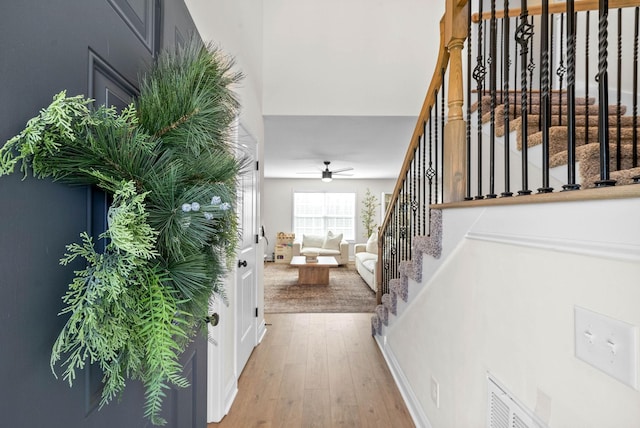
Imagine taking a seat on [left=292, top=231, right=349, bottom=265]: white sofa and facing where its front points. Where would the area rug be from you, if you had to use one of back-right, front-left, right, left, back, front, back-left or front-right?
front

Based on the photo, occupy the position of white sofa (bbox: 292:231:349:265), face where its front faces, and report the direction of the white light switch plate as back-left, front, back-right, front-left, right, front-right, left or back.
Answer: front

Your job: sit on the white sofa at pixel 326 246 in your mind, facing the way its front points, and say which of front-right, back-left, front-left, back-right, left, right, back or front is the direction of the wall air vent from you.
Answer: front

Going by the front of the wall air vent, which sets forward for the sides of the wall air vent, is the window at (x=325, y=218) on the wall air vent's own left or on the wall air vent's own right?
on the wall air vent's own right

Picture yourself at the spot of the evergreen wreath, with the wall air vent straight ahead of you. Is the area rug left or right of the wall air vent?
left

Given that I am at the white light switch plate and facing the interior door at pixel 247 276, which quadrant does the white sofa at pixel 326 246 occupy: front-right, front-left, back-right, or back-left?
front-right

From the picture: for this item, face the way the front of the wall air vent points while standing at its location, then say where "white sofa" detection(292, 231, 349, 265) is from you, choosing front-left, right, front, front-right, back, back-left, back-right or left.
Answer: right

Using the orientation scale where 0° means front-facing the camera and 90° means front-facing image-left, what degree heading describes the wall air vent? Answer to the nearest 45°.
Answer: approximately 45°

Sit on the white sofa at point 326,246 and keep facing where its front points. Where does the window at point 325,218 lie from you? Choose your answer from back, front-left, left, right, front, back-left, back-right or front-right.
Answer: back

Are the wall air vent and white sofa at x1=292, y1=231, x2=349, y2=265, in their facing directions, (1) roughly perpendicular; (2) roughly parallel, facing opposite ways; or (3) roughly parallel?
roughly perpendicular

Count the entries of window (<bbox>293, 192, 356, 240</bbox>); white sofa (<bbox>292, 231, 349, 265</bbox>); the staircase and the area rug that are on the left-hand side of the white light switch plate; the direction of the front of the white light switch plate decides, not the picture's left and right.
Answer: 0

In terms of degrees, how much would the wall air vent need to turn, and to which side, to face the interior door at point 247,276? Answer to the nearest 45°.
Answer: approximately 45° to its right

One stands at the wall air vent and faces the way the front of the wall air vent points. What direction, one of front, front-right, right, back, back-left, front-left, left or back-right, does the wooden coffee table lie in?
right

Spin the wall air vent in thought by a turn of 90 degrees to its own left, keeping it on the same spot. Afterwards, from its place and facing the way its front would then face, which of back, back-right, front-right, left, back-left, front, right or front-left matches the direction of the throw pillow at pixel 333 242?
back

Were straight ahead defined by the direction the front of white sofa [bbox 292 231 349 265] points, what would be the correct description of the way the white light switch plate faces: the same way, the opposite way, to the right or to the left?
to the right

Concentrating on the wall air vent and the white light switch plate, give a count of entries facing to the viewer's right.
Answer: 0

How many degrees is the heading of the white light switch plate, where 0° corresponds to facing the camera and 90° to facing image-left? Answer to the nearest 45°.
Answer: approximately 45°

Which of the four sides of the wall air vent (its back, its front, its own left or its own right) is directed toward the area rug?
right

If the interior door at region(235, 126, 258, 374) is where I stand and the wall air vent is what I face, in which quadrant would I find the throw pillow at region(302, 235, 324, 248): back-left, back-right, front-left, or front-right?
back-left

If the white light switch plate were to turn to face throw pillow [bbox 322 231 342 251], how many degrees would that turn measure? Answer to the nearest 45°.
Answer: approximately 90° to its right

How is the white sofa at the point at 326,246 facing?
toward the camera

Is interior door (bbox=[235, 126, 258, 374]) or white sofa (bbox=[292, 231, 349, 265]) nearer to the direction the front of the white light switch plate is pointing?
the interior door
